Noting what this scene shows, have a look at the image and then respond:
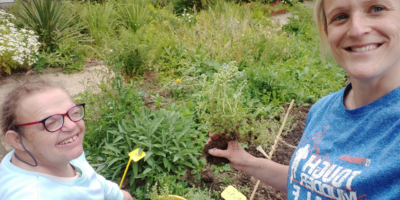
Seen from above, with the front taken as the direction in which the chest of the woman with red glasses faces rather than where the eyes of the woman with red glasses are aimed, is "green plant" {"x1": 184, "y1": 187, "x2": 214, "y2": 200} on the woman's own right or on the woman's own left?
on the woman's own left

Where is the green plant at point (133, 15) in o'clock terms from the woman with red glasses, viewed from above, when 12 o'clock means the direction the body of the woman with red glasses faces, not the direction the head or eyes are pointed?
The green plant is roughly at 8 o'clock from the woman with red glasses.

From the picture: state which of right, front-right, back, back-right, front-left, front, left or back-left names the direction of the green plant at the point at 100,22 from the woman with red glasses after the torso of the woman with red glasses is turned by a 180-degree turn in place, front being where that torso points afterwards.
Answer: front-right

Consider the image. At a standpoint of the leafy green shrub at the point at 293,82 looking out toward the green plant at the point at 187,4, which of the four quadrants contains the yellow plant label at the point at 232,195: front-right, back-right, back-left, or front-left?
back-left

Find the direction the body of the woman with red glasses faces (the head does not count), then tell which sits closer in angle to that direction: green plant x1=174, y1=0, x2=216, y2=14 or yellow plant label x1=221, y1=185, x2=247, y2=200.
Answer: the yellow plant label

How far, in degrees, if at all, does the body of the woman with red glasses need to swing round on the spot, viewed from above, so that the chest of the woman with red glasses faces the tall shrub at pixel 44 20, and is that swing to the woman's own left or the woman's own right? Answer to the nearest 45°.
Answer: approximately 135° to the woman's own left

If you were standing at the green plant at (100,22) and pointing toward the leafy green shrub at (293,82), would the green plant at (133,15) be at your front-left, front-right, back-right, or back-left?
front-left

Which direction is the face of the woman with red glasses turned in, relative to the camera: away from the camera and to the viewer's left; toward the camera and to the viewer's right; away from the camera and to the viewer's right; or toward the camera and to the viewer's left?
toward the camera and to the viewer's right

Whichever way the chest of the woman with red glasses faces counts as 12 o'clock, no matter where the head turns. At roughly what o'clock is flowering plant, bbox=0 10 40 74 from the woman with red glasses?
The flowering plant is roughly at 7 o'clock from the woman with red glasses.

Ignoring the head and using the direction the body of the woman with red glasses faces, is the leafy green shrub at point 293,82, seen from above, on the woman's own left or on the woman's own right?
on the woman's own left

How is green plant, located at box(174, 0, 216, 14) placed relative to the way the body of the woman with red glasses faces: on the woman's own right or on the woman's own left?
on the woman's own left

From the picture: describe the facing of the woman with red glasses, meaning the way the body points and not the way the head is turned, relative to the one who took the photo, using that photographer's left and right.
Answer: facing the viewer and to the right of the viewer

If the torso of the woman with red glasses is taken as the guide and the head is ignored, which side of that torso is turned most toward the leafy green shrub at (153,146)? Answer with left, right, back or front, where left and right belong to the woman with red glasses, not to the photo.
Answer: left

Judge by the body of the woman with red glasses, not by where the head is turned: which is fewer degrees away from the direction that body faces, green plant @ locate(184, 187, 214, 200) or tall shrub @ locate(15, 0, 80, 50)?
the green plant
